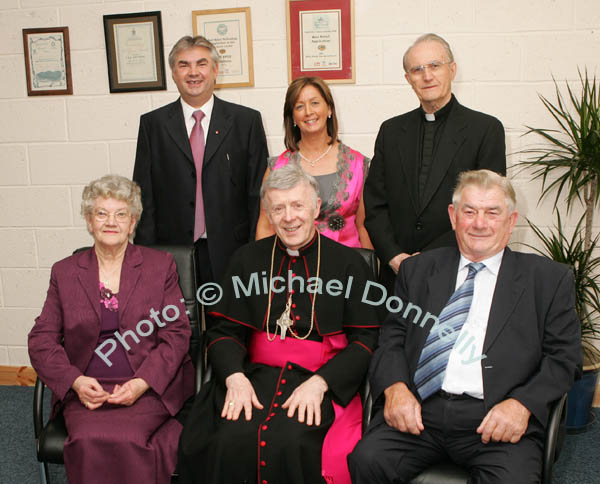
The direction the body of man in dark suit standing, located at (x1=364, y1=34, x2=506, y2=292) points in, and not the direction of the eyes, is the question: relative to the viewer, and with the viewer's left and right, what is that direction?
facing the viewer and to the left of the viewer

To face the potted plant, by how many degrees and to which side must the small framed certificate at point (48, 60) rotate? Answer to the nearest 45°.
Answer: approximately 45° to its left

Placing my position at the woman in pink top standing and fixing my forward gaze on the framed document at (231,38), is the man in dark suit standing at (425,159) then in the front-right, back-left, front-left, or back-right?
back-right

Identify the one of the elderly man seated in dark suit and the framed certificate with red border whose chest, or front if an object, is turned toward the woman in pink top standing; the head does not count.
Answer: the framed certificate with red border

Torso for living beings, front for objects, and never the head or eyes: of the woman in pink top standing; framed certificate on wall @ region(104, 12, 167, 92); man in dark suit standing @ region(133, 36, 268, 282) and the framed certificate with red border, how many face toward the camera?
4

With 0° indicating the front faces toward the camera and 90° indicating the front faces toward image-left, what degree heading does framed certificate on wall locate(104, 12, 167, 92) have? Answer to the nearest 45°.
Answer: approximately 0°

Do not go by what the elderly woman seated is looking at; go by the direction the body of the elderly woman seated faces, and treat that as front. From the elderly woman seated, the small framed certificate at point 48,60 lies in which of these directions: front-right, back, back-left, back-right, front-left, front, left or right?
back

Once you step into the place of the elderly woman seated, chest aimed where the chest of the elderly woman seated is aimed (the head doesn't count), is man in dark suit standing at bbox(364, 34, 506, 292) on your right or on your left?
on your left

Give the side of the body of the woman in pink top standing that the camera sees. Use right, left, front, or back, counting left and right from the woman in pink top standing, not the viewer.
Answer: front

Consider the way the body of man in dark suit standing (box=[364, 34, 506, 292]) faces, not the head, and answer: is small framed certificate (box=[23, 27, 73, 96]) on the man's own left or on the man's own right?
on the man's own right

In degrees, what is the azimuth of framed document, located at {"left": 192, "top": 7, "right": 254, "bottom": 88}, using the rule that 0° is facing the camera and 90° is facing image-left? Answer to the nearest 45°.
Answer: approximately 0°

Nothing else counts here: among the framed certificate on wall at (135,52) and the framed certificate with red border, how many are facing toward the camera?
2

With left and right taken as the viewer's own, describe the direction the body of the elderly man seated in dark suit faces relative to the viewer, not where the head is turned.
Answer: facing the viewer
